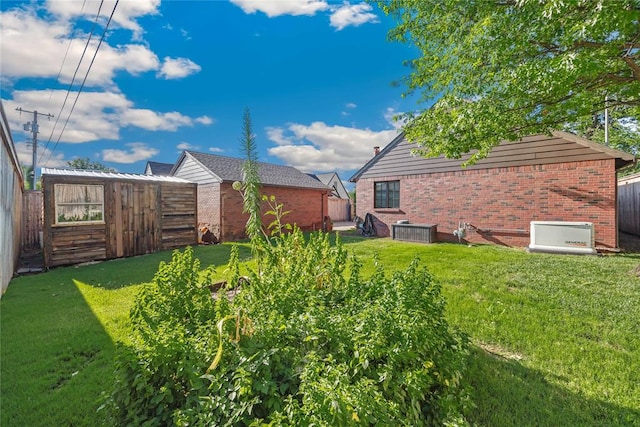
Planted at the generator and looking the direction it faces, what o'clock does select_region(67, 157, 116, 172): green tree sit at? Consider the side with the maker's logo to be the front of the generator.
The green tree is roughly at 3 o'clock from the generator.

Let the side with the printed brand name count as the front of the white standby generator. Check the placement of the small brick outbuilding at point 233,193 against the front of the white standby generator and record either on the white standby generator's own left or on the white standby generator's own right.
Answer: on the white standby generator's own right

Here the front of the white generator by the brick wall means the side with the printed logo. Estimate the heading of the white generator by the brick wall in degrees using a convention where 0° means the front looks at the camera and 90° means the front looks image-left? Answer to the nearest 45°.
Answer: approximately 0°

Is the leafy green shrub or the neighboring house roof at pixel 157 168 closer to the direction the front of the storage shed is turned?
the leafy green shrub

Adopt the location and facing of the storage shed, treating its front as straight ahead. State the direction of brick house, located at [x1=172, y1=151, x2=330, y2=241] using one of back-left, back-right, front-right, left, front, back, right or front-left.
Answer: left

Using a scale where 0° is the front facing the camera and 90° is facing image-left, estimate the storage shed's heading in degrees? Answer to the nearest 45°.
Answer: approximately 315°

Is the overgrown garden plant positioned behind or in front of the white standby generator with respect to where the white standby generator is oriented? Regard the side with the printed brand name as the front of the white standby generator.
in front
